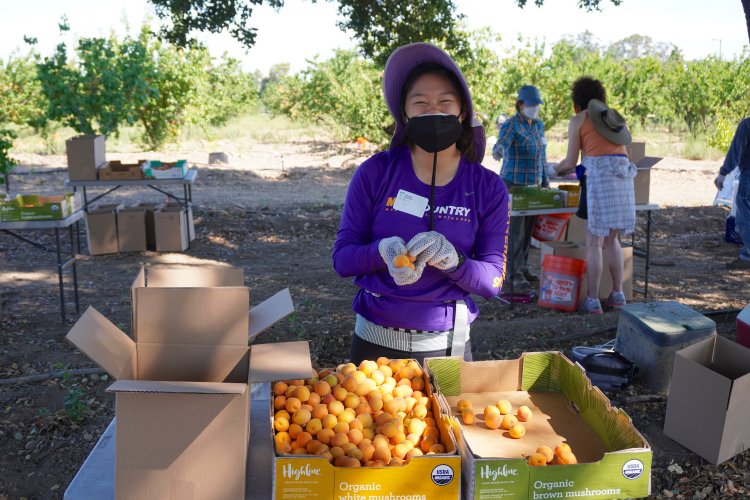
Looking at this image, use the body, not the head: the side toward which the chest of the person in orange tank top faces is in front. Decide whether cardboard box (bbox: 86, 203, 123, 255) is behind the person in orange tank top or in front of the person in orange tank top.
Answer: in front

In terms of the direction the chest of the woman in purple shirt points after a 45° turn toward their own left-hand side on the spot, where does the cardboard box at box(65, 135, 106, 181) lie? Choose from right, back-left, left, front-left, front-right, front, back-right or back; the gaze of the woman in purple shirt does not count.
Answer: back

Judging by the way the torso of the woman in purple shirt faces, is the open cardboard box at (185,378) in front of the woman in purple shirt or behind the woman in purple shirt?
in front

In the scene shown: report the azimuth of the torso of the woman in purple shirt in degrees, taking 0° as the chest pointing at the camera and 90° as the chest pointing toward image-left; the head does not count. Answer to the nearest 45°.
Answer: approximately 0°

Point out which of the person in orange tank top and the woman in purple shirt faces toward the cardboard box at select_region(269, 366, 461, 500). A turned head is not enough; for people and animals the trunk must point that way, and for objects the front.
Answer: the woman in purple shirt

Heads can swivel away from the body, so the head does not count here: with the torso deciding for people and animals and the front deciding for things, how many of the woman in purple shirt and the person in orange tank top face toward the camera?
1

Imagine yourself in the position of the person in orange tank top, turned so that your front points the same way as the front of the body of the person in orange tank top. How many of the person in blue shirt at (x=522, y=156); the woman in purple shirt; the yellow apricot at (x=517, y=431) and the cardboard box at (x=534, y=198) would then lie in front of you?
2

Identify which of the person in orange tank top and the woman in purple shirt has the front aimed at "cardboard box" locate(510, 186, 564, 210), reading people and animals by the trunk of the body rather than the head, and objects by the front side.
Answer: the person in orange tank top

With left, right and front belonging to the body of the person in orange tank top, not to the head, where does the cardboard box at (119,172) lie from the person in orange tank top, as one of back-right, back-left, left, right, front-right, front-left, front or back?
front-left

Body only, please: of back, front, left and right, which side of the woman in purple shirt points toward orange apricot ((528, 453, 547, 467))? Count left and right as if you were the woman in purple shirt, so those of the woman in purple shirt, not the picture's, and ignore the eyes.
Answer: front

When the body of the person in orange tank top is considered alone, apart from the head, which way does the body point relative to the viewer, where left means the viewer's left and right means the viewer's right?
facing away from the viewer and to the left of the viewer

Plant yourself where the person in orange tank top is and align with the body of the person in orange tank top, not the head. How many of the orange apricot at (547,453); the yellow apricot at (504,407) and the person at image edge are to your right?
1

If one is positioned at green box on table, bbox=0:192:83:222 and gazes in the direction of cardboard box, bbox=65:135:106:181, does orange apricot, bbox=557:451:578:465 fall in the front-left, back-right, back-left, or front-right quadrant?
back-right
